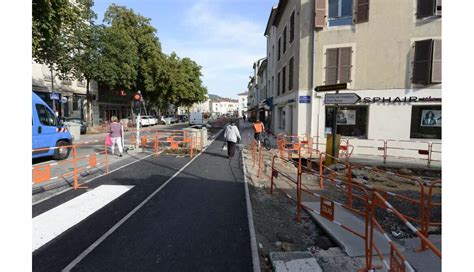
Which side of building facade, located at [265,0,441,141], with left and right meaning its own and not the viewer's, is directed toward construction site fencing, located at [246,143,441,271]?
front
